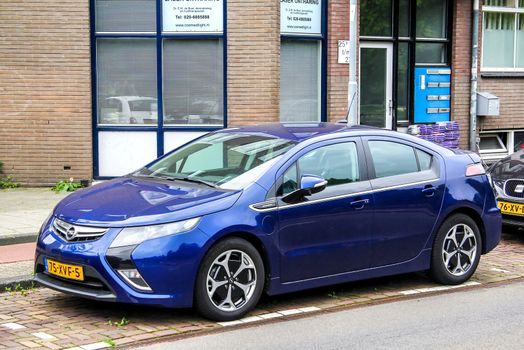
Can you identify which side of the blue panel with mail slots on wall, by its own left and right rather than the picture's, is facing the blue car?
front

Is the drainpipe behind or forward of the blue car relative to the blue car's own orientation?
behind

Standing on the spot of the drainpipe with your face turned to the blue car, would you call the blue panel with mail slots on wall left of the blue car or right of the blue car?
right

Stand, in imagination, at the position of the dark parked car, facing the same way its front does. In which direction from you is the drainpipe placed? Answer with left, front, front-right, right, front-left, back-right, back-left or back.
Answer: back-right

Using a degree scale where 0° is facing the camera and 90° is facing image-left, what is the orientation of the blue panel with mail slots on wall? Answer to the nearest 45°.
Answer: approximately 0°

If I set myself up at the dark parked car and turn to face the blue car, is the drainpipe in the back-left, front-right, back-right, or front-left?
back-right

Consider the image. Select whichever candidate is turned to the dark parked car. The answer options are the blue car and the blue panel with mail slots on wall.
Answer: the blue panel with mail slots on wall

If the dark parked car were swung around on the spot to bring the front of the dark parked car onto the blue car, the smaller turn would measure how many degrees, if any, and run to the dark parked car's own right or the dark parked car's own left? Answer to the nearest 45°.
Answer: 0° — it already faces it

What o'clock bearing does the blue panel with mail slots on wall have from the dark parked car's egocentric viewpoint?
The blue panel with mail slots on wall is roughly at 4 o'clock from the dark parked car.

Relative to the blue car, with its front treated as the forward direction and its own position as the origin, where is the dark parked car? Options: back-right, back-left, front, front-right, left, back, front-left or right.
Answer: back
